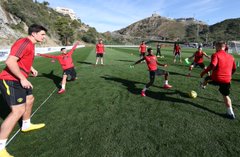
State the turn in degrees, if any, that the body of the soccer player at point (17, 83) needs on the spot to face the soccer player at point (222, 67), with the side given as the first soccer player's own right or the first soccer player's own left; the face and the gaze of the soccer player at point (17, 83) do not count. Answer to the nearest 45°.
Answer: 0° — they already face them

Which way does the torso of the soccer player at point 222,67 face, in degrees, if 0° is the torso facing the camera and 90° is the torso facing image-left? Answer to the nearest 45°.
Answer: approximately 135°

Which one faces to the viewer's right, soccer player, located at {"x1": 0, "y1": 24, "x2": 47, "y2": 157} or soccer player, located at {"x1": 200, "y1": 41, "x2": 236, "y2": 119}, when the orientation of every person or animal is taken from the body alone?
soccer player, located at {"x1": 0, "y1": 24, "x2": 47, "y2": 157}

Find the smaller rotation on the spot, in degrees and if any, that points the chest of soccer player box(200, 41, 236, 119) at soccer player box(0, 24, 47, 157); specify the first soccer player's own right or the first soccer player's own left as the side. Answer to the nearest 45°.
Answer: approximately 90° to the first soccer player's own left

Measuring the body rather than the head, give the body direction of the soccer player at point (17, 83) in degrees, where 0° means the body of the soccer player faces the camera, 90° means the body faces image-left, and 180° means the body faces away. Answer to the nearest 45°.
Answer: approximately 270°
